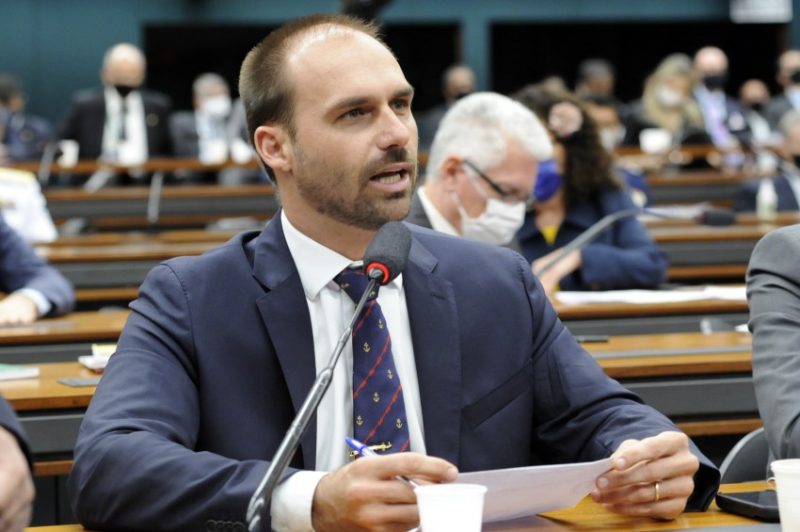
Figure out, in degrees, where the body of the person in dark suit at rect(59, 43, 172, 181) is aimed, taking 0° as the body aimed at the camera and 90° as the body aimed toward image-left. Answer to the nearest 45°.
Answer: approximately 0°

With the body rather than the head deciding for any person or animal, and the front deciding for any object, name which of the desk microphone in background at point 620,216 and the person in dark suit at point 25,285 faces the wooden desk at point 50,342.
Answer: the person in dark suit

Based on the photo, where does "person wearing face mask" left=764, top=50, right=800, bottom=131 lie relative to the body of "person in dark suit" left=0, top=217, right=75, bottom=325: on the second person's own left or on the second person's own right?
on the second person's own left

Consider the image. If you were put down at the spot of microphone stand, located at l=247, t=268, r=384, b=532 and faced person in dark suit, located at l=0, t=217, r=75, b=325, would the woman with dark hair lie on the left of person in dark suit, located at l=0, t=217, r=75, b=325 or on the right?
right
